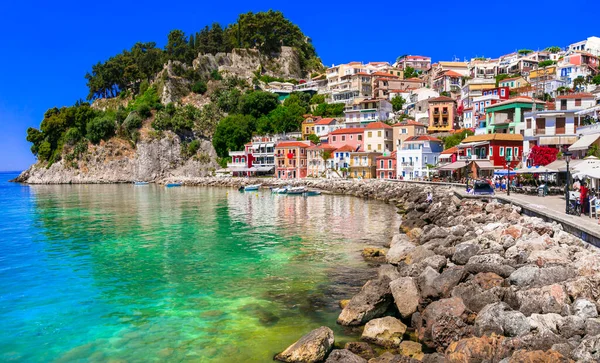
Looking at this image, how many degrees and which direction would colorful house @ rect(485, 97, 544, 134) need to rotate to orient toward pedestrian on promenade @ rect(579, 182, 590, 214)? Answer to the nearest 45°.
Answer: approximately 45° to its left

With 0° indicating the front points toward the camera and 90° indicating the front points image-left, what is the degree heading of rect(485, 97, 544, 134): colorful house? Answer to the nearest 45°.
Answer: approximately 45°

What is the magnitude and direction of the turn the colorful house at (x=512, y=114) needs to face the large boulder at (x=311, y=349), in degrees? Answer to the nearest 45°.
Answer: approximately 45° to its left
